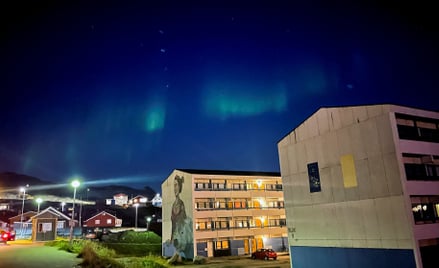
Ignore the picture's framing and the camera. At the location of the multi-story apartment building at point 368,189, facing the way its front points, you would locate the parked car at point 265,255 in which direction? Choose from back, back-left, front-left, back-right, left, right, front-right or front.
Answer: back

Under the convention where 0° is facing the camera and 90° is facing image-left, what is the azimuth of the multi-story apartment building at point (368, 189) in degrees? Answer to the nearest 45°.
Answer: approximately 315°
